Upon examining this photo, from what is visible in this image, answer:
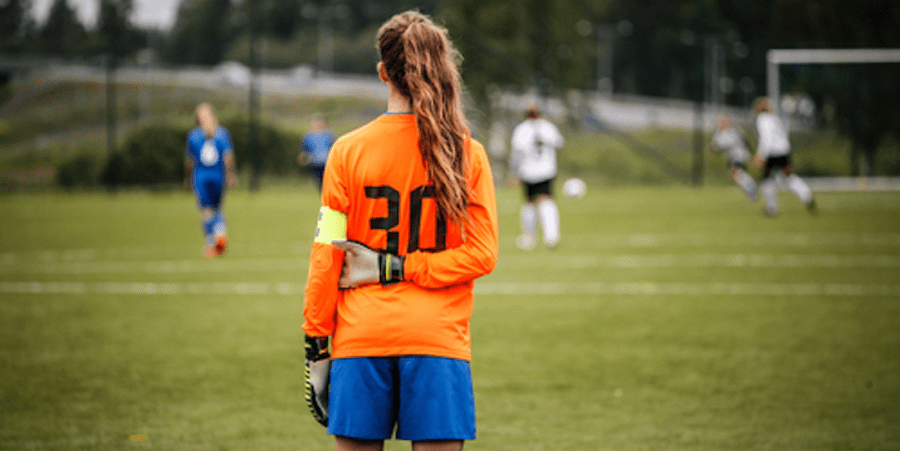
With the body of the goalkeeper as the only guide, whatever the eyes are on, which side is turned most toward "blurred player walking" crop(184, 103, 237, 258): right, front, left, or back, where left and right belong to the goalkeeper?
front

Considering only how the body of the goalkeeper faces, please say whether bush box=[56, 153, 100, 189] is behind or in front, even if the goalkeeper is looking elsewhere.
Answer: in front

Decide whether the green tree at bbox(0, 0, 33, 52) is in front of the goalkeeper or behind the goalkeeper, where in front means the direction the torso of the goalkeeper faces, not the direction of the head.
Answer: in front

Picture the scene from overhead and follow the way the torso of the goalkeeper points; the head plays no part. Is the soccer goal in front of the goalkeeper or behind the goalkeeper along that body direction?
in front

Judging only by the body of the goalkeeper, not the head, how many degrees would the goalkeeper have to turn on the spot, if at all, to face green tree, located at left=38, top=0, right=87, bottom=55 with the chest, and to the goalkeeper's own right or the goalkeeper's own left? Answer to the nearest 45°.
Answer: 0° — they already face it

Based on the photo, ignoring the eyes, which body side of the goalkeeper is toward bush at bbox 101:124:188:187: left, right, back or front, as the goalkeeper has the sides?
front

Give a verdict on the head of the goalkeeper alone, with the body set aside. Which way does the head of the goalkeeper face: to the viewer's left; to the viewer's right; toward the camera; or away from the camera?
away from the camera

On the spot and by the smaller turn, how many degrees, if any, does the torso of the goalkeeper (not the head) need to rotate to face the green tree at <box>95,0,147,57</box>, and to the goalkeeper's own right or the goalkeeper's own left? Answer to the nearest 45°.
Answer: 0° — they already face it

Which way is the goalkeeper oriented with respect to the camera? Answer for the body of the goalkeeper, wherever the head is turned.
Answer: away from the camera

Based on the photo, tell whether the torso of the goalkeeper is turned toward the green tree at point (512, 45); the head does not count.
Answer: yes

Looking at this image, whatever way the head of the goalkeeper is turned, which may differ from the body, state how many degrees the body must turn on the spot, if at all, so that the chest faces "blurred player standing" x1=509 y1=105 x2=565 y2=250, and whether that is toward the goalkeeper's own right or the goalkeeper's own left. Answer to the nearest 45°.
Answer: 0° — they already face them
